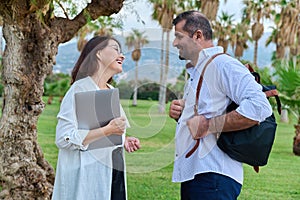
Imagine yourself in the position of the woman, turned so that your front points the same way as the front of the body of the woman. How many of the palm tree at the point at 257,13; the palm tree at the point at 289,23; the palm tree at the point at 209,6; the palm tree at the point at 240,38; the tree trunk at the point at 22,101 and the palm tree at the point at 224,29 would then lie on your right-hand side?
0

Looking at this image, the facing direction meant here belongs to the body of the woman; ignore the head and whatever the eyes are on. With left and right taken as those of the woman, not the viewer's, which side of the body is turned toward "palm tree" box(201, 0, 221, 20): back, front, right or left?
left

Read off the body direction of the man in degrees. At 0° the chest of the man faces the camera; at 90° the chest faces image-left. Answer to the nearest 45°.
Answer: approximately 90°

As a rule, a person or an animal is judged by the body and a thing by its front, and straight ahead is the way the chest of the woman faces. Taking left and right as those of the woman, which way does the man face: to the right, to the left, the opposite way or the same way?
the opposite way

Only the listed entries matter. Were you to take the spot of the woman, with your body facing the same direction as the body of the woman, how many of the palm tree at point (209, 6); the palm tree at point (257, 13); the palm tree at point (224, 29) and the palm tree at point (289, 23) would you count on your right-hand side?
0

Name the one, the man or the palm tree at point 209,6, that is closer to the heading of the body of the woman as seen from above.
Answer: the man

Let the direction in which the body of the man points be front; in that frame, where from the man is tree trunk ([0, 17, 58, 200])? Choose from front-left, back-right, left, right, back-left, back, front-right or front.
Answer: front-right

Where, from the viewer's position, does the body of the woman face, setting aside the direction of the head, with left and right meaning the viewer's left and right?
facing to the right of the viewer

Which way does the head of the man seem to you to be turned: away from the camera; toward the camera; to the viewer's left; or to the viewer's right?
to the viewer's left

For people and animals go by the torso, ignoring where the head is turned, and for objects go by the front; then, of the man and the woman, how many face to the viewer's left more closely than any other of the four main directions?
1

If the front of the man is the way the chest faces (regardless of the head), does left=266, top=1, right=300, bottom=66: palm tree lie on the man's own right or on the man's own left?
on the man's own right

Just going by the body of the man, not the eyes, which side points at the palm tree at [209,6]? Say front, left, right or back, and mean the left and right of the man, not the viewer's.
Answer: right

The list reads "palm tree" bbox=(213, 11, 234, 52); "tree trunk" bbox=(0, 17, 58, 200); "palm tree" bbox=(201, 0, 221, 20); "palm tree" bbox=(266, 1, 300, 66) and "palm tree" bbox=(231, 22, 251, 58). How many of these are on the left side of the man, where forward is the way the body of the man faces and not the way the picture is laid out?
0

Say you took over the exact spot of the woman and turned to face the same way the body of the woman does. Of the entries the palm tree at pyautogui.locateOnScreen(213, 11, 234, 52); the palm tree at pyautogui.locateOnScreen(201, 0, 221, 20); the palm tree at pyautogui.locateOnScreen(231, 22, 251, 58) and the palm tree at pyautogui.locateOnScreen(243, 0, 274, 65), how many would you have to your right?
0

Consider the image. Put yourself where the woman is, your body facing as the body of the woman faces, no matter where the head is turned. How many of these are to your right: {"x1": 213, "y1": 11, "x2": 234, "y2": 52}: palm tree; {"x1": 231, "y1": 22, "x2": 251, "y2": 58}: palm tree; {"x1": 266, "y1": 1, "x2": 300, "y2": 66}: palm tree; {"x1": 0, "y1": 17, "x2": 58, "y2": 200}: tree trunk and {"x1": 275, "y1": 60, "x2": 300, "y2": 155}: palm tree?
0
